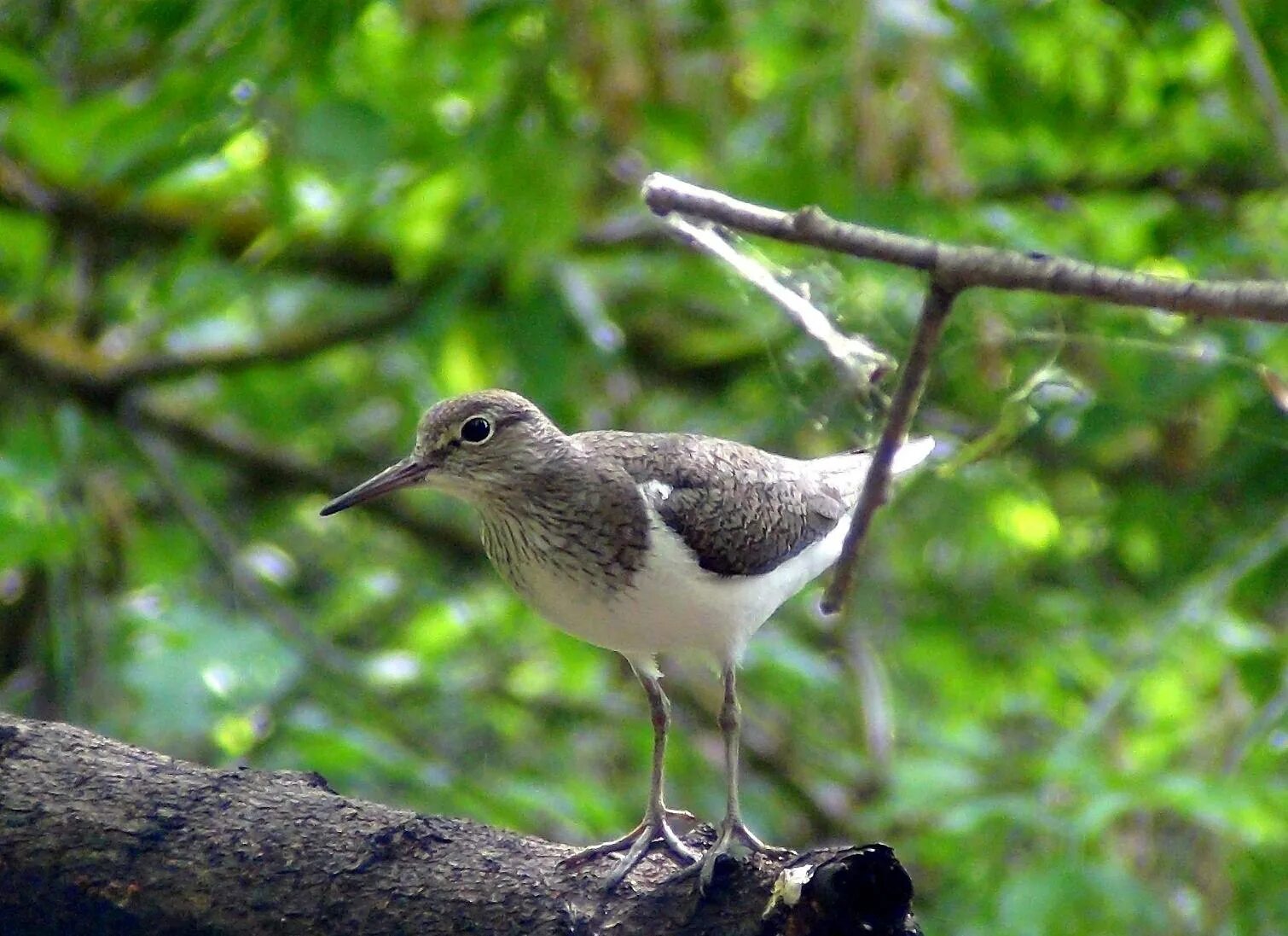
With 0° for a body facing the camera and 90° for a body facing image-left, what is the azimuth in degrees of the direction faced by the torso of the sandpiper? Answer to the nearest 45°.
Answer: approximately 45°

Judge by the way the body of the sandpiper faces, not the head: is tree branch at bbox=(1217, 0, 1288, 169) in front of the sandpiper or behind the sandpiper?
behind

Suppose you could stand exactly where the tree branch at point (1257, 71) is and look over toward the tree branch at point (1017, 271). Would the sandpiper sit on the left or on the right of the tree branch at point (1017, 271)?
right
